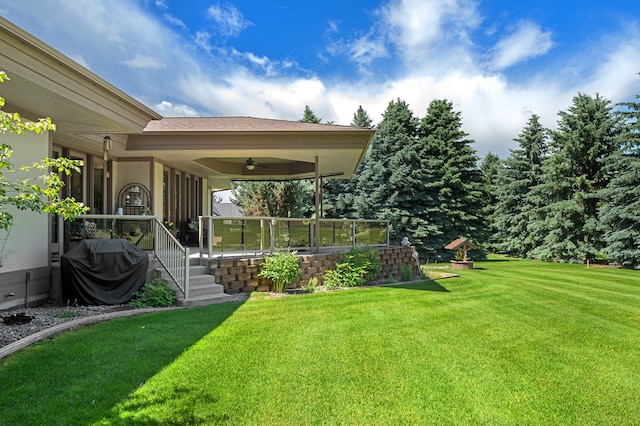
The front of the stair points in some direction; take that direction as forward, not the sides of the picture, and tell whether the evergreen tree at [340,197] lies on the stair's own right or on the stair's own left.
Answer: on the stair's own left

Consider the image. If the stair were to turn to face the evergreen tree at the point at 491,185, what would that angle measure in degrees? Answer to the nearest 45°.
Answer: approximately 90° to its left

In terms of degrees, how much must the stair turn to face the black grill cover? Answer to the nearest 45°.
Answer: approximately 135° to its right

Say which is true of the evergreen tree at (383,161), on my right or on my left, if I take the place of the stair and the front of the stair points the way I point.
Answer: on my left

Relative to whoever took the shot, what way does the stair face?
facing the viewer and to the right of the viewer

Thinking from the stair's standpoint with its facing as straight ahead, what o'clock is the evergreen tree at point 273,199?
The evergreen tree is roughly at 8 o'clock from the stair.

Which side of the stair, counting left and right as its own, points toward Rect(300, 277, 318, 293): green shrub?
left

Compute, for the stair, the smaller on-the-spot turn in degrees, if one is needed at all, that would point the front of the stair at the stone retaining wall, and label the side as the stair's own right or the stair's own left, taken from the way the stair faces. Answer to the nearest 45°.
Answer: approximately 90° to the stair's own left
